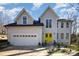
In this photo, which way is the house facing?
toward the camera

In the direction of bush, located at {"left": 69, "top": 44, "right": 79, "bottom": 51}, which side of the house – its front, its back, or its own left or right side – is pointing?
left
